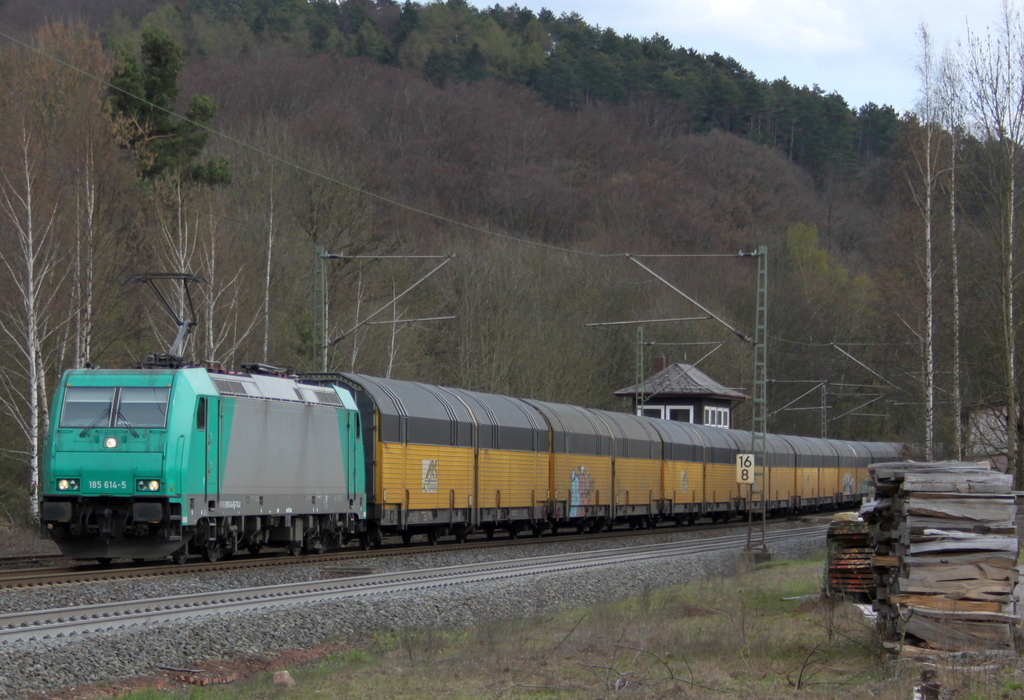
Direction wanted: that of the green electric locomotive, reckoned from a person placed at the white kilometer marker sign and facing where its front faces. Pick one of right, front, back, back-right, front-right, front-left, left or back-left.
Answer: front-right

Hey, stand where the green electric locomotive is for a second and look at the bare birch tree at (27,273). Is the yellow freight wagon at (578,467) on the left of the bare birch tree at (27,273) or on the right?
right

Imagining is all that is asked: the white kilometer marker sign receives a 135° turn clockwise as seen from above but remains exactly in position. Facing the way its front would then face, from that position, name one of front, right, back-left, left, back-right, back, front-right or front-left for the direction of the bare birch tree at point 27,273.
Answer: front-left

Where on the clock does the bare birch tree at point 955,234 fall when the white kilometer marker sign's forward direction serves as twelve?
The bare birch tree is roughly at 7 o'clock from the white kilometer marker sign.

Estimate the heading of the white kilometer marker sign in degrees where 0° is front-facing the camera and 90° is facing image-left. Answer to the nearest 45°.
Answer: approximately 0°

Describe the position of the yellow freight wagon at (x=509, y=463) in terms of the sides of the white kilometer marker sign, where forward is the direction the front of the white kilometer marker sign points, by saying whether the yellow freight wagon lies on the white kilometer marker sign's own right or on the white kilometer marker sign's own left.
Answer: on the white kilometer marker sign's own right

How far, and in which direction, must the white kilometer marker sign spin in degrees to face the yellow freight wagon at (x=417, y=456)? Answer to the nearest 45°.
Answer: approximately 90° to its right

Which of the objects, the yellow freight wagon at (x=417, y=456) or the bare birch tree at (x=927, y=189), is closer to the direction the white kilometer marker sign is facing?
the yellow freight wagon

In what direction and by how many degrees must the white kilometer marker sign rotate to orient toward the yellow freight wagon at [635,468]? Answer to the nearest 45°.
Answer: approximately 180°
